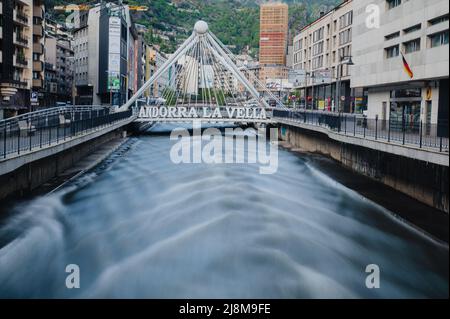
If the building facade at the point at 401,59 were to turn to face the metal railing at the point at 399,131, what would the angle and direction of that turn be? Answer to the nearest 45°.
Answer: approximately 45° to its left

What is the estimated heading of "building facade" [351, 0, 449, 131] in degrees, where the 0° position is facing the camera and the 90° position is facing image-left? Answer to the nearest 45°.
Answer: approximately 45°

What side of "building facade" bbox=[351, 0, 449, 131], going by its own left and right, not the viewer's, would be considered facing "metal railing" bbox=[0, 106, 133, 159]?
front
